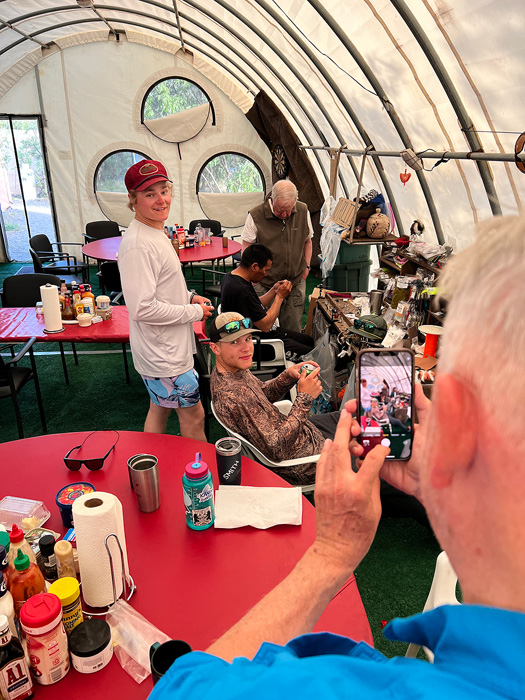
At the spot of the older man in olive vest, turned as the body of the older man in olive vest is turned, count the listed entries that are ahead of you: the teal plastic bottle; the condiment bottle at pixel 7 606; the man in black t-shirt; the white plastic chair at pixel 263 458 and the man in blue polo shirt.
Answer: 5

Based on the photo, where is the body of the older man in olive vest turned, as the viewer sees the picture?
toward the camera

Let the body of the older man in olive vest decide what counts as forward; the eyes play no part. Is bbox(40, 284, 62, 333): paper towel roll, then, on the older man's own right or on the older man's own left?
on the older man's own right

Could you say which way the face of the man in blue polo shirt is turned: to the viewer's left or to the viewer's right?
to the viewer's left

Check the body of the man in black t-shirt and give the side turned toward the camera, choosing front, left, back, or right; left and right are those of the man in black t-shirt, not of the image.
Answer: right

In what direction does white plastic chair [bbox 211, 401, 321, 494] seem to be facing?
to the viewer's right

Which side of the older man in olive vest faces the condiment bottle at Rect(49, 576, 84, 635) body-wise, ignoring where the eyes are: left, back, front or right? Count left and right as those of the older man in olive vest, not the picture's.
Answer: front

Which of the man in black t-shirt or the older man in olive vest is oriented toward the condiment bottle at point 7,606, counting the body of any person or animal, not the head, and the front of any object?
the older man in olive vest

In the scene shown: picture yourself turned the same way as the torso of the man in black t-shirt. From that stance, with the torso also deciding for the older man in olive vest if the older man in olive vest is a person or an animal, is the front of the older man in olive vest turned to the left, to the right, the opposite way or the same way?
to the right

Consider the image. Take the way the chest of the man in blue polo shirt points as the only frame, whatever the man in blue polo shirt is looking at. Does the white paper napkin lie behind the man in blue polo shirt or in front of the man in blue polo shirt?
in front

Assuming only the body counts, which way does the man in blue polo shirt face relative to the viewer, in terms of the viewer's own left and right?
facing away from the viewer and to the left of the viewer

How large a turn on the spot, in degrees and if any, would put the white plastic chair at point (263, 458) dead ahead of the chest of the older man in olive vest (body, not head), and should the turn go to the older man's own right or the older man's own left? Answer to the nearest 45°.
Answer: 0° — they already face it

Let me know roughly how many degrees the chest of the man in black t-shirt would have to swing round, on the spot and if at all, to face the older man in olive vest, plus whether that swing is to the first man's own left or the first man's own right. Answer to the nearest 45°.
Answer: approximately 90° to the first man's own left

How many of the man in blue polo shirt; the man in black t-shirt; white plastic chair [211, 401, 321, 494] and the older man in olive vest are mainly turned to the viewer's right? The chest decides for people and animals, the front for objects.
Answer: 2

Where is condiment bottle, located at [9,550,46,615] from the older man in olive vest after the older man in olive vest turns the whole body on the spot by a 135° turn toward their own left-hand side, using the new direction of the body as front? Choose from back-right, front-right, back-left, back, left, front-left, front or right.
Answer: back-right
